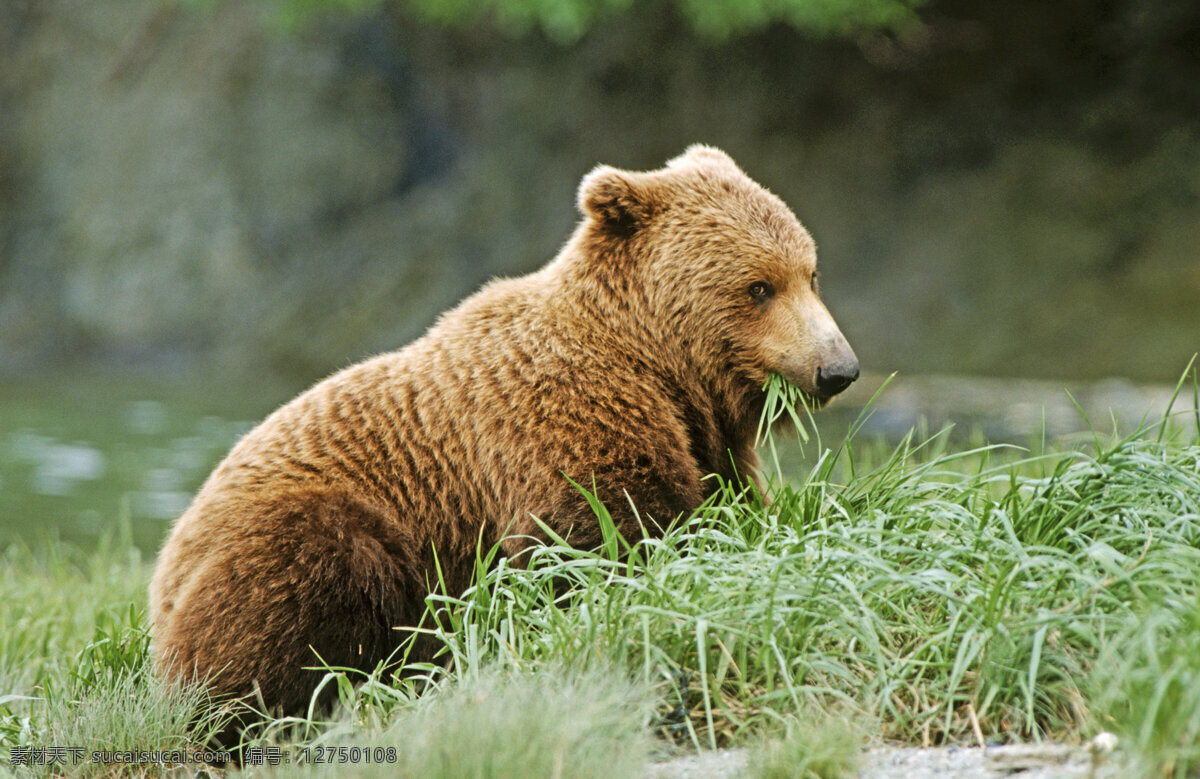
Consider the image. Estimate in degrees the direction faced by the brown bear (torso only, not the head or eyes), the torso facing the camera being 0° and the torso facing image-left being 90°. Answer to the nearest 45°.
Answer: approximately 270°
